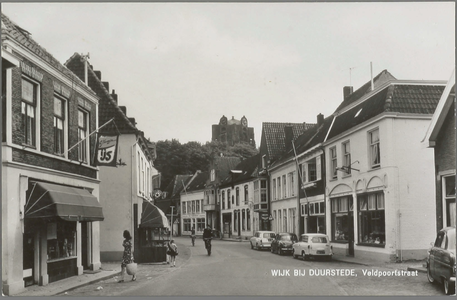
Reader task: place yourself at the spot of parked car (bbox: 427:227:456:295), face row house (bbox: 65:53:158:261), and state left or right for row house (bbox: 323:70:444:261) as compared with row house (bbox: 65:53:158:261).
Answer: right

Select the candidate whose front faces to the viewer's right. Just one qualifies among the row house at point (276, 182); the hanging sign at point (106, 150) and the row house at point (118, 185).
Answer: the row house at point (118, 185)

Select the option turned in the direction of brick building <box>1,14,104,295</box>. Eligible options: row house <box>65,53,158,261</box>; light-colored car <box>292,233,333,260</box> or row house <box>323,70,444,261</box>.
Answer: row house <box>323,70,444,261</box>

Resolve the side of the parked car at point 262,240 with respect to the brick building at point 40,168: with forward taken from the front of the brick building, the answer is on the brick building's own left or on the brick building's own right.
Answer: on the brick building's own left

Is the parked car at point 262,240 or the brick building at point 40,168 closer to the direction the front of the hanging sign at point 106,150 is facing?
the brick building

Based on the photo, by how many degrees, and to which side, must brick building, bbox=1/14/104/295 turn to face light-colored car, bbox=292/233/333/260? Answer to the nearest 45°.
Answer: approximately 90° to its left

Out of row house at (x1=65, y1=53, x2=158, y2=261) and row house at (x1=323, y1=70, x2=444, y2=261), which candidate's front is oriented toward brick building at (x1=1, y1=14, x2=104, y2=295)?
row house at (x1=323, y1=70, x2=444, y2=261)

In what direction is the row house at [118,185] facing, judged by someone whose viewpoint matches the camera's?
facing to the right of the viewer

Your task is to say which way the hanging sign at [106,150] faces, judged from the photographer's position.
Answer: facing the viewer

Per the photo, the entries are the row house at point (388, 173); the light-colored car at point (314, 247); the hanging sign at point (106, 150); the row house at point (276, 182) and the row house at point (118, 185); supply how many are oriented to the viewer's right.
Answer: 1

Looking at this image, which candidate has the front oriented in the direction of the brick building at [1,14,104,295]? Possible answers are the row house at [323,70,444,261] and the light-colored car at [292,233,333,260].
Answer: the row house

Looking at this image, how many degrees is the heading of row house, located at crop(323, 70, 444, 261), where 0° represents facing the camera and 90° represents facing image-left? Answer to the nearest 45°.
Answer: approximately 45°
